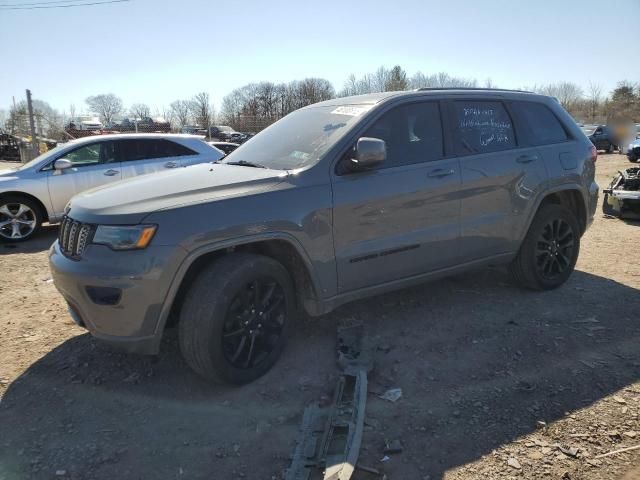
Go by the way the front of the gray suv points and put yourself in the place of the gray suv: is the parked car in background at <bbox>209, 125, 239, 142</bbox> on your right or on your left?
on your right

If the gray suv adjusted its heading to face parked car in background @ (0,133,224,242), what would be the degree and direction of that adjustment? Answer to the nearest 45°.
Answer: approximately 90° to its right

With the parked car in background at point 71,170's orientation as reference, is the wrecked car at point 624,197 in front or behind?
behind

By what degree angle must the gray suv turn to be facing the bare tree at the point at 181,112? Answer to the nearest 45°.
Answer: approximately 135° to its right

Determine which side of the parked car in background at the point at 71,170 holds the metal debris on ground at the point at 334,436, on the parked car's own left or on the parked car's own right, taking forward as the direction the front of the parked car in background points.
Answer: on the parked car's own left

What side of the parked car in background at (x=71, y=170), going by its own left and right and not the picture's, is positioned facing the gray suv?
left

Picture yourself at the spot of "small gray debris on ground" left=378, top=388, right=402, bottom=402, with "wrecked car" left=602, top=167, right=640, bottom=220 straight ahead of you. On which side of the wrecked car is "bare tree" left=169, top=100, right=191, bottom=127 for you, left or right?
left

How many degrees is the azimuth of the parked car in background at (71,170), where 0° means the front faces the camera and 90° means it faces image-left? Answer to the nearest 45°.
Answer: approximately 90°

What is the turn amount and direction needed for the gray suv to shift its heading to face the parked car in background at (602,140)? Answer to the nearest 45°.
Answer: approximately 180°

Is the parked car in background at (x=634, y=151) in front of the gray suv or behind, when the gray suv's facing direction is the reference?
behind
